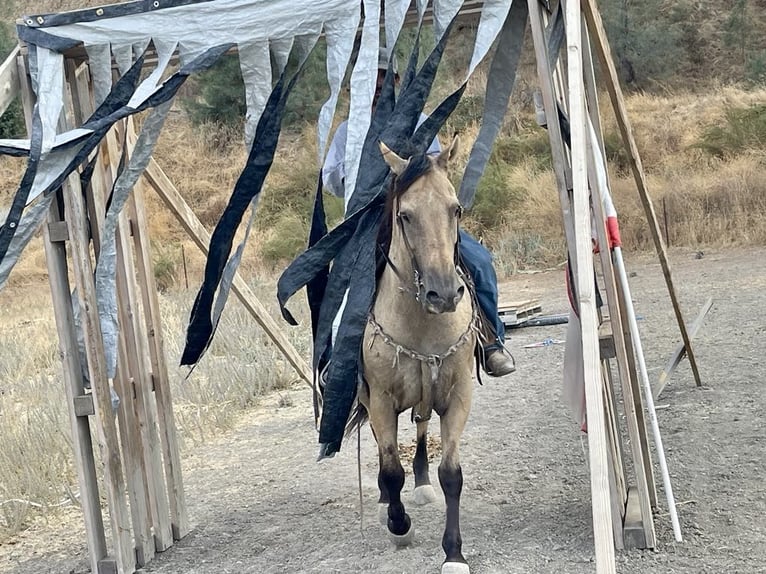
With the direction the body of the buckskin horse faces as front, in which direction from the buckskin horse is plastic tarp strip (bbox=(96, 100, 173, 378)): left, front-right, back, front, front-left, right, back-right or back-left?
right

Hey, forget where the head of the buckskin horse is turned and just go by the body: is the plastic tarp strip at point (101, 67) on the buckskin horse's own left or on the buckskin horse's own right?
on the buckskin horse's own right

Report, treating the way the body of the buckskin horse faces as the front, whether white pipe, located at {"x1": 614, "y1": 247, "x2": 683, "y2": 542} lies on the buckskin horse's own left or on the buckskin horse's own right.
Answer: on the buckskin horse's own left

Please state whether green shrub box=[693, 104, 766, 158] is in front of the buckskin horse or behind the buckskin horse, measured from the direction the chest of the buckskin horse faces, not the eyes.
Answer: behind

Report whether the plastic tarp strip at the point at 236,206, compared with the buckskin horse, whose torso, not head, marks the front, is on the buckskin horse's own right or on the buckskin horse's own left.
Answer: on the buckskin horse's own right

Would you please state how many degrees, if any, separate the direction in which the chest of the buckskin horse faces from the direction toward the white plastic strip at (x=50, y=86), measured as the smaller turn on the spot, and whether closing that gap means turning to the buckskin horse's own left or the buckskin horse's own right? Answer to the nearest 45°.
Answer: approximately 90° to the buckskin horse's own right

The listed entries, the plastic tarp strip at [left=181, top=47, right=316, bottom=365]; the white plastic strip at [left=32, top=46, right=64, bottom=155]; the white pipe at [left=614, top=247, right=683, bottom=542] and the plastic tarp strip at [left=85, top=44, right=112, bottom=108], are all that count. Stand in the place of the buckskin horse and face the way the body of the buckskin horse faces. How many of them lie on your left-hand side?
1

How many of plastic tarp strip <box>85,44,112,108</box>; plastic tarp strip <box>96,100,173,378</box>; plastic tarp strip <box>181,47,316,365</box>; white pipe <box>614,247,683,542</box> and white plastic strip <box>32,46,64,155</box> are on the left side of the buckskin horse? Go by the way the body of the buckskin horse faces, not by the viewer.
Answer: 1

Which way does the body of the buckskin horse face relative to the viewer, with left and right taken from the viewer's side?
facing the viewer
